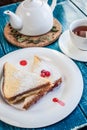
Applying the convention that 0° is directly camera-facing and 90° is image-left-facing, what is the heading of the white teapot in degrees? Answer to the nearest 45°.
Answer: approximately 45°
